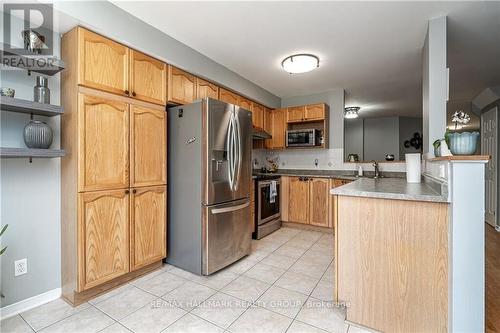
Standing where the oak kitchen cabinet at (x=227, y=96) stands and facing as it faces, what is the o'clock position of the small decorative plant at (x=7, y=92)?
The small decorative plant is roughly at 3 o'clock from the oak kitchen cabinet.

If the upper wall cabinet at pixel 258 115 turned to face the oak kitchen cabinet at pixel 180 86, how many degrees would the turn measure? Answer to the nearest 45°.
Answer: approximately 90° to its right

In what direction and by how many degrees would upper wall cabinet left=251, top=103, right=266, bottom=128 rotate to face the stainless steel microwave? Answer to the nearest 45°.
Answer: approximately 45° to its left

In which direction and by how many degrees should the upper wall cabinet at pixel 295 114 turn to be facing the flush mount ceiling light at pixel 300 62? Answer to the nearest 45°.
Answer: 0° — it already faces it

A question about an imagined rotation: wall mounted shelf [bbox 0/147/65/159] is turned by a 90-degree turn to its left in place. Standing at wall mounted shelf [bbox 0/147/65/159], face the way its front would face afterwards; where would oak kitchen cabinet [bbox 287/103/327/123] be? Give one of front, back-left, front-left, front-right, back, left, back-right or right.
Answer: front-right

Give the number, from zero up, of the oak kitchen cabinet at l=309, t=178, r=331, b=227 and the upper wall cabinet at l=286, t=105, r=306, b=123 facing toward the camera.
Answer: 2

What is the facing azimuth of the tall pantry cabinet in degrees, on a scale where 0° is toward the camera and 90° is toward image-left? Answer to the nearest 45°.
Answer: approximately 315°

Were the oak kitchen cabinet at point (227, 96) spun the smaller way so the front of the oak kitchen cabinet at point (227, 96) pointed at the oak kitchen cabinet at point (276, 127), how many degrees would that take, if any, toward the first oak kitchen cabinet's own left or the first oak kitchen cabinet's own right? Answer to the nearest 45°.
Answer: approximately 90° to the first oak kitchen cabinet's own left

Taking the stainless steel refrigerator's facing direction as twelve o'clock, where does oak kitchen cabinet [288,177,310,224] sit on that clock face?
The oak kitchen cabinet is roughly at 9 o'clock from the stainless steel refrigerator.

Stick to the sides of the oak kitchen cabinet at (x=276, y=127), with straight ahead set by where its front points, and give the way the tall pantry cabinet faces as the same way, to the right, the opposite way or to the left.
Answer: to the left
